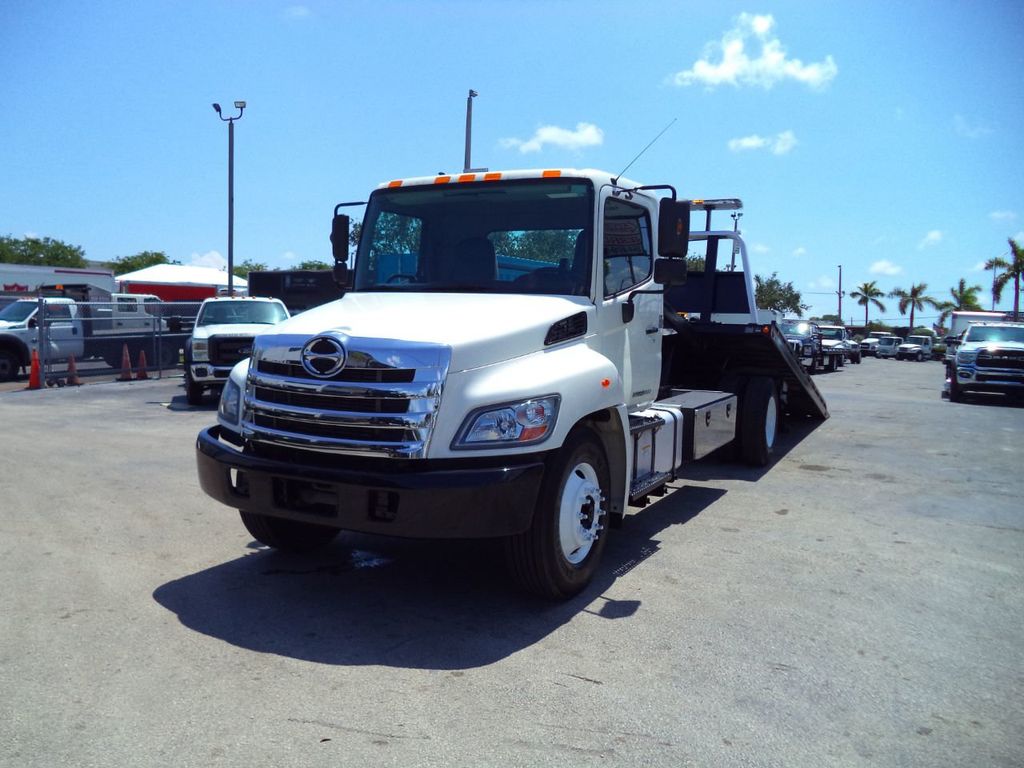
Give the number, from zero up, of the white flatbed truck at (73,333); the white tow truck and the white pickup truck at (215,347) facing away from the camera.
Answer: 0

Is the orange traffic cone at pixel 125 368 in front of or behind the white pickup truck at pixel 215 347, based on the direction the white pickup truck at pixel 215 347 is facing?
behind

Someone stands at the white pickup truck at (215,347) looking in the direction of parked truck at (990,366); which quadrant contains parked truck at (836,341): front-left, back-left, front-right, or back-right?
front-left

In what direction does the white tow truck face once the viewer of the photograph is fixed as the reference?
facing the viewer and to the left of the viewer

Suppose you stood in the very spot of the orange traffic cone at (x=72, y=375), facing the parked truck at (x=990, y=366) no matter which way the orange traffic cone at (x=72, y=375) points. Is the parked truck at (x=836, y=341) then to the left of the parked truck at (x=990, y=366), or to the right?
left

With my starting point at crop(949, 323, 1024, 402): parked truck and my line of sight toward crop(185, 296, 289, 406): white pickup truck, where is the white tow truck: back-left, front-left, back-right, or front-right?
front-left

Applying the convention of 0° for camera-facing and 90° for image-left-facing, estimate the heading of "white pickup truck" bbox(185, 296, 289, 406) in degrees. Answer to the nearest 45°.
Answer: approximately 0°

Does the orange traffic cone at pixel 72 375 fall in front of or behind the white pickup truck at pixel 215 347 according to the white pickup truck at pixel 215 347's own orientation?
behind

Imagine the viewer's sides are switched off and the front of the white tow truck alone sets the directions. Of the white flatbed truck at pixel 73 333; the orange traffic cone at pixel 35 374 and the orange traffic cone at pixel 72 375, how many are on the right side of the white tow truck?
3

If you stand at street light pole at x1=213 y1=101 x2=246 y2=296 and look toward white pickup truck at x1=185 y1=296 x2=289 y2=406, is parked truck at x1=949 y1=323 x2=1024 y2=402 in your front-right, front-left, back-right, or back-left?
front-left

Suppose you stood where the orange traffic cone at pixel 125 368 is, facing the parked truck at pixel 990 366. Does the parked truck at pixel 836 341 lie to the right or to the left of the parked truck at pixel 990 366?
left

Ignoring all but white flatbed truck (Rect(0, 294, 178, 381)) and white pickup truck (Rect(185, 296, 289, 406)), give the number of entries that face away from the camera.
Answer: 0

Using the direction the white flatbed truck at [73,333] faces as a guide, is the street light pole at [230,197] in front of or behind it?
behind
